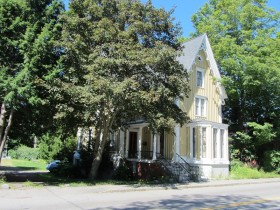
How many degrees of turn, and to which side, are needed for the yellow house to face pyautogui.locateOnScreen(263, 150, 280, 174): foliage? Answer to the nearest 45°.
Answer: approximately 90° to its left

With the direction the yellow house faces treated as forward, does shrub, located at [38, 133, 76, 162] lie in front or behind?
behind

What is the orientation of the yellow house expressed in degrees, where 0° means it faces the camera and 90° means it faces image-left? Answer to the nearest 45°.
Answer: approximately 315°

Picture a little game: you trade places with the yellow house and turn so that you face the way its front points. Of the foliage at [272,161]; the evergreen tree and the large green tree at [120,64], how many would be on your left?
1

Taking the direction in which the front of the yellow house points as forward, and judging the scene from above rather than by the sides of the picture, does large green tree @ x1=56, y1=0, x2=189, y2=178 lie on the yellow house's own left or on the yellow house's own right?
on the yellow house's own right

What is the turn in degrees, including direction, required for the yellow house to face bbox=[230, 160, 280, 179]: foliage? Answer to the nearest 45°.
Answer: approximately 45° to its left

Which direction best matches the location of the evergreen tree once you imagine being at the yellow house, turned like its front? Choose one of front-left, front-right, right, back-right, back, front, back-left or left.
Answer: right

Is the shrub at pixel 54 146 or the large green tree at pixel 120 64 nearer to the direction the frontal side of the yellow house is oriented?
the large green tree
